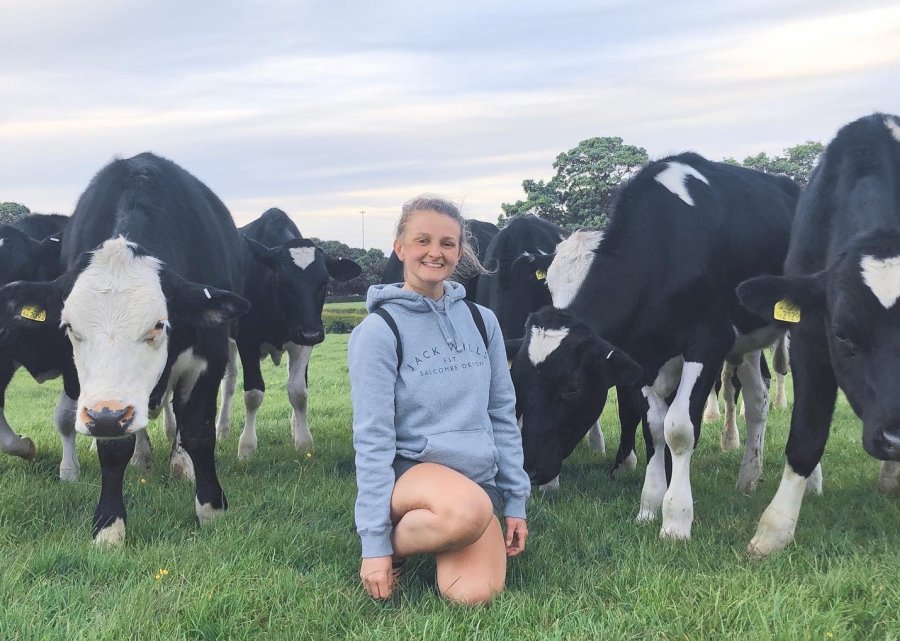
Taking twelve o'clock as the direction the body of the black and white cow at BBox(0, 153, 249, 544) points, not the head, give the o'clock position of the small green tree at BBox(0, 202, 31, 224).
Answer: The small green tree is roughly at 6 o'clock from the black and white cow.

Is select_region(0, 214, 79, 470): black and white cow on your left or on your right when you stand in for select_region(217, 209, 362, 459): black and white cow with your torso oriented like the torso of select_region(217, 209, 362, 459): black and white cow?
on your right

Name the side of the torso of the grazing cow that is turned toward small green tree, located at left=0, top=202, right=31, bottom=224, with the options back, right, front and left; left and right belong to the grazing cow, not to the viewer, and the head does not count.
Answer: right

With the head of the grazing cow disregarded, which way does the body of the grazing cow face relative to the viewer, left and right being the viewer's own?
facing the viewer and to the left of the viewer

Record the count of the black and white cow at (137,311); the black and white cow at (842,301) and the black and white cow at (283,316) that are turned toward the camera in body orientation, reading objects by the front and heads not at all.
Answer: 3

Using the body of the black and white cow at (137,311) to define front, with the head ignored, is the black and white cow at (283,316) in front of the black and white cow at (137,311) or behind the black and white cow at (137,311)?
behind

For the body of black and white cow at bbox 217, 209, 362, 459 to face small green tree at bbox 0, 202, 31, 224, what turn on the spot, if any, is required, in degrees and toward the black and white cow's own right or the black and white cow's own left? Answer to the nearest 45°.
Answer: approximately 180°

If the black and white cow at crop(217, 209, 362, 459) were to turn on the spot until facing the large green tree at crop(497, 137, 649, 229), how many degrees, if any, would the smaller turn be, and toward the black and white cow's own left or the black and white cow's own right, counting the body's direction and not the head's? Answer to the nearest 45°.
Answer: approximately 135° to the black and white cow's own left

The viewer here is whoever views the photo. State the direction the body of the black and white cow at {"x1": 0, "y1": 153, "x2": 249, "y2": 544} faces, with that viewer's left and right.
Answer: facing the viewer

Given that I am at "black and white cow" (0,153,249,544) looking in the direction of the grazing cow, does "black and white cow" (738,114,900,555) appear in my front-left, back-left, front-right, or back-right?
front-right

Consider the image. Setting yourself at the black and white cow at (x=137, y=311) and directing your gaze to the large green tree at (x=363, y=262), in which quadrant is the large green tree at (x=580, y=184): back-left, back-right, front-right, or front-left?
front-right

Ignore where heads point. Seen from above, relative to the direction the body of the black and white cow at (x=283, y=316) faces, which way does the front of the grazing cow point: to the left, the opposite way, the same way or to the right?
to the right

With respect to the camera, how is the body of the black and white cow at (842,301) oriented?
toward the camera
